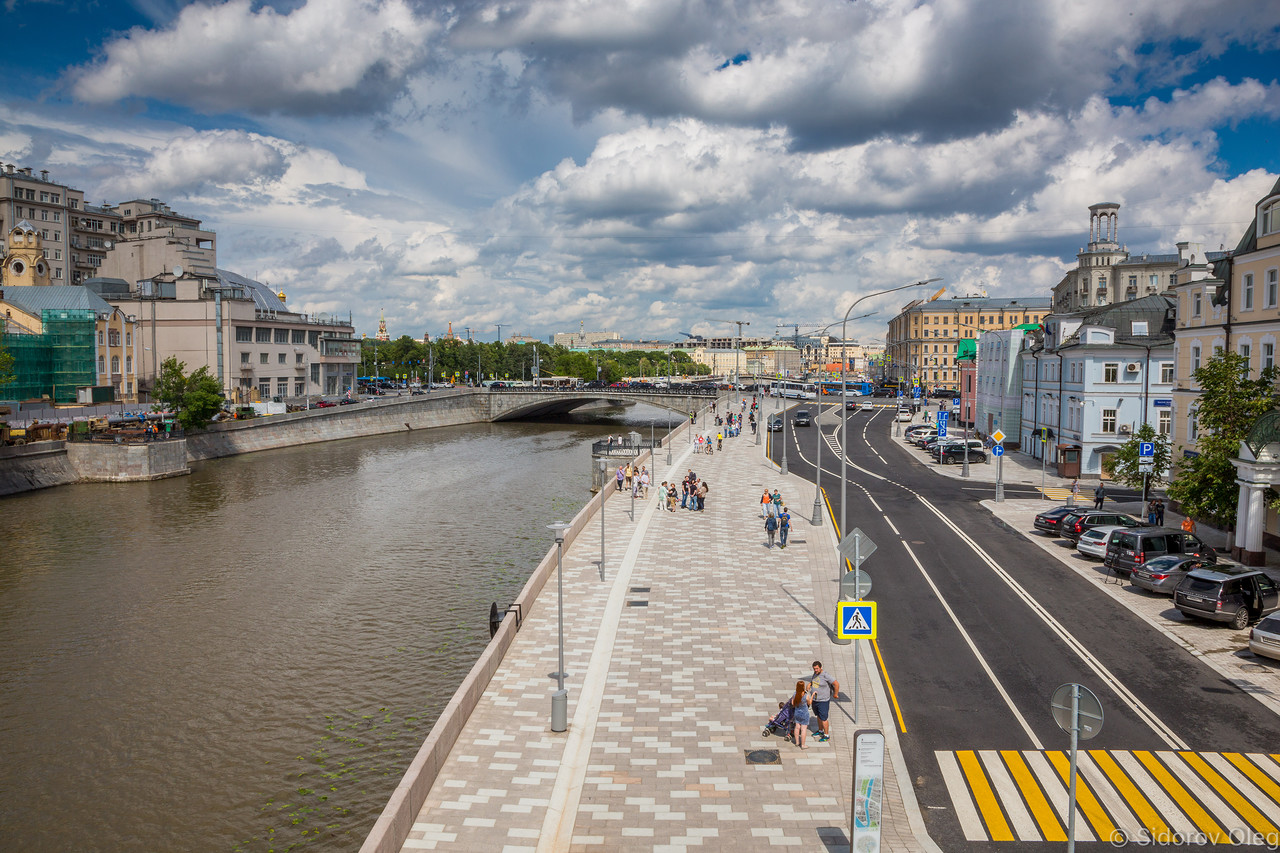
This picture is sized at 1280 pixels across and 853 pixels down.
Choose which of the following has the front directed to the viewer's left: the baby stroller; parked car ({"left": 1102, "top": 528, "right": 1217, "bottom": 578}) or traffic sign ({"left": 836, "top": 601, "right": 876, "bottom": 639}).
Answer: the baby stroller

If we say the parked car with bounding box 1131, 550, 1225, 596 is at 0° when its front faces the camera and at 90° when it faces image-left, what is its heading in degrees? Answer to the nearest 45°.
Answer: approximately 225°

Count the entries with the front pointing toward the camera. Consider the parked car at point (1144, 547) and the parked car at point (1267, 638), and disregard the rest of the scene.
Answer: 0

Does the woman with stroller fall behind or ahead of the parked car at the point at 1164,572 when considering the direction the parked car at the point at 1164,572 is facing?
behind

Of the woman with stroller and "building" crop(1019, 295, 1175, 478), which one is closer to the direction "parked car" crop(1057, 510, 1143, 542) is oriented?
the building

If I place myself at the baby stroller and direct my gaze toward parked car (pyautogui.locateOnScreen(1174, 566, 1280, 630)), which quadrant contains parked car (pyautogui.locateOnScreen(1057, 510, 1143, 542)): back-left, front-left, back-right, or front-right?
front-left

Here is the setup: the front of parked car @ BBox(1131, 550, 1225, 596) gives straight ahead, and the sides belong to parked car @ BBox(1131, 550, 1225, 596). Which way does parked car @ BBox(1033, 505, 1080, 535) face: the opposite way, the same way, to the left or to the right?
the same way

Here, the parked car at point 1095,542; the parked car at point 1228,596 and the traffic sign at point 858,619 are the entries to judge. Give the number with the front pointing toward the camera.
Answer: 1

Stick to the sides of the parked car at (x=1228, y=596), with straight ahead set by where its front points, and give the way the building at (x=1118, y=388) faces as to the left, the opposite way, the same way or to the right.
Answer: the opposite way

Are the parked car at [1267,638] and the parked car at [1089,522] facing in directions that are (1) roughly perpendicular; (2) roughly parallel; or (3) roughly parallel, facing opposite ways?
roughly parallel

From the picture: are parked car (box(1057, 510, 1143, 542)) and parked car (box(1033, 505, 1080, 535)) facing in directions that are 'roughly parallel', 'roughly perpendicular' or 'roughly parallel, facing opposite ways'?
roughly parallel

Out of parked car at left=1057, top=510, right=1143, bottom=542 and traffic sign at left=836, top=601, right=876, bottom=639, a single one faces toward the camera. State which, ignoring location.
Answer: the traffic sign

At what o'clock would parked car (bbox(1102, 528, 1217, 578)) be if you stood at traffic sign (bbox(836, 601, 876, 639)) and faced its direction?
The parked car is roughly at 7 o'clock from the traffic sign.

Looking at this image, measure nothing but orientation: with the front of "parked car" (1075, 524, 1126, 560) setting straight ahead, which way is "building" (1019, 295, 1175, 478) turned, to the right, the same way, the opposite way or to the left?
the opposite way

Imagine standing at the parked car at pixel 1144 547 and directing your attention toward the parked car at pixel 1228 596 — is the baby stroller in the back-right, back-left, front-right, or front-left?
front-right

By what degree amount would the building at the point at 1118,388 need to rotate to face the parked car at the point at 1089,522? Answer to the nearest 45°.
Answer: approximately 45° to its left
